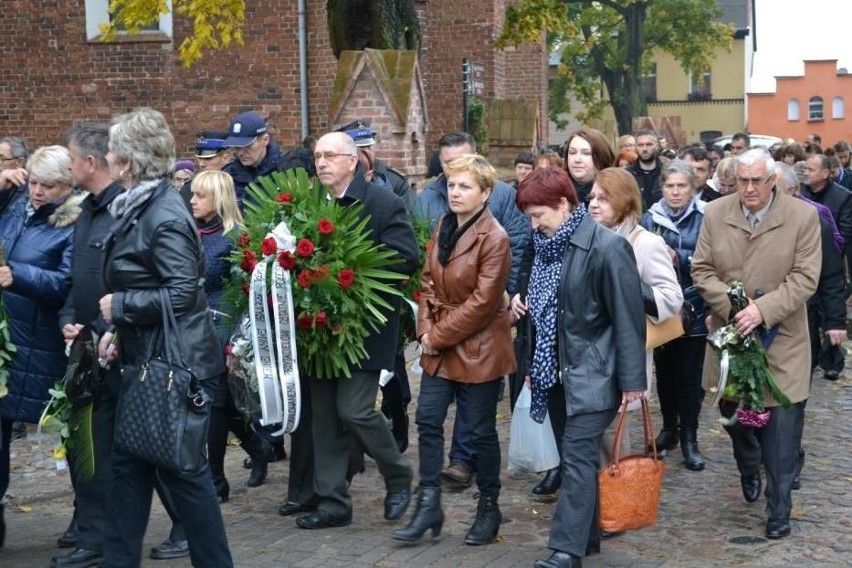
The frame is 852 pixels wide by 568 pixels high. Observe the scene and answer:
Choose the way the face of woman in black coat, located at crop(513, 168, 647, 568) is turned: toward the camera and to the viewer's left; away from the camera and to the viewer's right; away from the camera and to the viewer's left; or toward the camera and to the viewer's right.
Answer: toward the camera and to the viewer's left

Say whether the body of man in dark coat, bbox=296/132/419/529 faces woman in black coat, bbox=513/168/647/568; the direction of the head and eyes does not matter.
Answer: no

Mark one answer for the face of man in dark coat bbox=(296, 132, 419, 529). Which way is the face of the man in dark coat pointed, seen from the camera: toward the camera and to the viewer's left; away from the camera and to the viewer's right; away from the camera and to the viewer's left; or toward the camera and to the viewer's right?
toward the camera and to the viewer's left

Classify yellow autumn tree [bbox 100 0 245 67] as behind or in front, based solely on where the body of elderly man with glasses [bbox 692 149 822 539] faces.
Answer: behind

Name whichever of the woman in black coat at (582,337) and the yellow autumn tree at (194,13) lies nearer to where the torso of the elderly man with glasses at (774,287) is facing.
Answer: the woman in black coat

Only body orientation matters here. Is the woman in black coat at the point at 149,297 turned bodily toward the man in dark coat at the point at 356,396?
no

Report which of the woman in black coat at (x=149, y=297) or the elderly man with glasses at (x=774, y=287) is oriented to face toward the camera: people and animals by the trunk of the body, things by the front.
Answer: the elderly man with glasses

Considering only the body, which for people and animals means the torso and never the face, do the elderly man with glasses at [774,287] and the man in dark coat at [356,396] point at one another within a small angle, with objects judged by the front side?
no

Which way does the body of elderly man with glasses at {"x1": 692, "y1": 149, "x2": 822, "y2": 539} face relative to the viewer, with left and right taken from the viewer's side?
facing the viewer

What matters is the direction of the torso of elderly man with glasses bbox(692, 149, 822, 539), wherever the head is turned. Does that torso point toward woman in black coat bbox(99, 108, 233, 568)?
no

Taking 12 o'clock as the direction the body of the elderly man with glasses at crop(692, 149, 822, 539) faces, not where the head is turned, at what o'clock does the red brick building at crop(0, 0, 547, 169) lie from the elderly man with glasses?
The red brick building is roughly at 5 o'clock from the elderly man with glasses.

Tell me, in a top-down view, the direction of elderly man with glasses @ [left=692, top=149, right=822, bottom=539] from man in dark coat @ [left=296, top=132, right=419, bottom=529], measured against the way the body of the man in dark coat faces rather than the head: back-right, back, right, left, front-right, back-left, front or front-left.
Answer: back-left

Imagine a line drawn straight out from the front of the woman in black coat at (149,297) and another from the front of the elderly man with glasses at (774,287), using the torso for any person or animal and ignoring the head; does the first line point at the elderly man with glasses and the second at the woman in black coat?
no

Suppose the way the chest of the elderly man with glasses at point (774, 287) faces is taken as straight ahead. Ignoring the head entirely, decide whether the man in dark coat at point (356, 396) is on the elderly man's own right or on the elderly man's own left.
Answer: on the elderly man's own right

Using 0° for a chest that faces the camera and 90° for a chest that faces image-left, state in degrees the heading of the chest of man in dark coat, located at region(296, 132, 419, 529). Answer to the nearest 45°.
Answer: approximately 45°

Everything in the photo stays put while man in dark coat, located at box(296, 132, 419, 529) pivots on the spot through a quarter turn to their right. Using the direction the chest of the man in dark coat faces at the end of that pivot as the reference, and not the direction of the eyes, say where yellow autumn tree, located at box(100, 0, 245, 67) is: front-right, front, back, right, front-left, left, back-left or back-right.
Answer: front-right

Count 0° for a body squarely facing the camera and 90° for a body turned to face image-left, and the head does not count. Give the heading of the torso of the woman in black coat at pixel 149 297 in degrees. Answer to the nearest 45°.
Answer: approximately 90°
